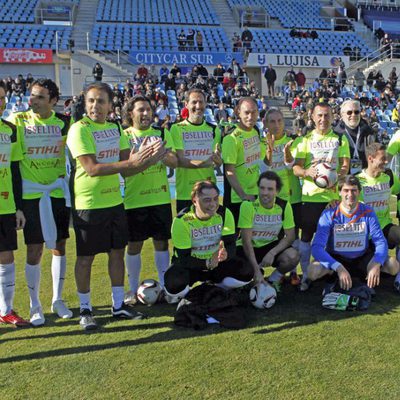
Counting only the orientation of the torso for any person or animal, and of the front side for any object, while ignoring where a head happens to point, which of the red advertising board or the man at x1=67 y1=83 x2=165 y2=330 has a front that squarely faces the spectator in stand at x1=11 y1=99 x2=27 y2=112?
the red advertising board

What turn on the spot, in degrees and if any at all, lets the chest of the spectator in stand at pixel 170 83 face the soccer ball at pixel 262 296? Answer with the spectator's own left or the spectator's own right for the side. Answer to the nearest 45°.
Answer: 0° — they already face it

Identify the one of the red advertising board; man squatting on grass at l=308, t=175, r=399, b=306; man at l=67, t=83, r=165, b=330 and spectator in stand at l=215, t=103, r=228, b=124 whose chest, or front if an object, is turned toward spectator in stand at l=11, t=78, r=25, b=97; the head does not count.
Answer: the red advertising board

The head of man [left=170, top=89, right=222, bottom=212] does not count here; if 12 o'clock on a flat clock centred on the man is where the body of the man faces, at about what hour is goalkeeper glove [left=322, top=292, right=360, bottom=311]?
The goalkeeper glove is roughly at 10 o'clock from the man.

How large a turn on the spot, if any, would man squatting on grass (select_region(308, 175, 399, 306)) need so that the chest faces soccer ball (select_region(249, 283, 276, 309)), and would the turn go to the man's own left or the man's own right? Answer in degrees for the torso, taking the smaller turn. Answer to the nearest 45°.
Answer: approximately 45° to the man's own right

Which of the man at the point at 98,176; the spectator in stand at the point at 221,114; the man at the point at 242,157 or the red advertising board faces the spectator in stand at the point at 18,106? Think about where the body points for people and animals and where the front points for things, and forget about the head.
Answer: the red advertising board

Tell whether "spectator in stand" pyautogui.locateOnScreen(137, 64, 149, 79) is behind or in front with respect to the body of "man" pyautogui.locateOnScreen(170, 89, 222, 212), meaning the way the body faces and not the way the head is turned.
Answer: behind

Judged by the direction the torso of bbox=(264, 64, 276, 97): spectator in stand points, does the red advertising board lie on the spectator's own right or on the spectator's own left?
on the spectator's own right

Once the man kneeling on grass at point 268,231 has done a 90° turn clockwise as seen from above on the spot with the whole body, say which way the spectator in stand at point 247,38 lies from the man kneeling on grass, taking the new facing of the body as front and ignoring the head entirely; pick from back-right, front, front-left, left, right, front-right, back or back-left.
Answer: right
